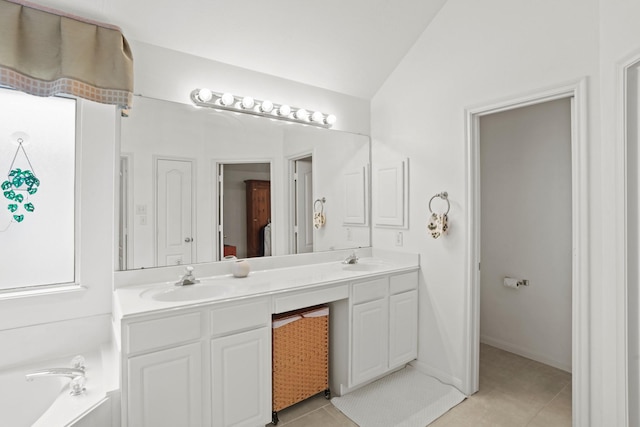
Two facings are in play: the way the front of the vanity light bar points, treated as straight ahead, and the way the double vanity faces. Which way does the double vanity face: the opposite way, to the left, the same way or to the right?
the same way

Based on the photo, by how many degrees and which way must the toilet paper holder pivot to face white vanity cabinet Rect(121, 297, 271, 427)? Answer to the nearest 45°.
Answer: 0° — it already faces it

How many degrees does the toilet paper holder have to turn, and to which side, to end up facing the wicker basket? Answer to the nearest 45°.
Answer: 0° — it already faces it

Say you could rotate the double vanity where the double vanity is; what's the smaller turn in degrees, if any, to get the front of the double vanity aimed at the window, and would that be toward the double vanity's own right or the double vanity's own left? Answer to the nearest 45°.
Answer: approximately 135° to the double vanity's own right

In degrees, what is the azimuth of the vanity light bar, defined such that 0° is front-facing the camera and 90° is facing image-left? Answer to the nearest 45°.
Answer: approximately 315°

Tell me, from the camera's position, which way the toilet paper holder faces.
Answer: facing the viewer and to the left of the viewer

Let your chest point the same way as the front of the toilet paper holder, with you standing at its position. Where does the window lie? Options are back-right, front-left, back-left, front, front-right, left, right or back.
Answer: front

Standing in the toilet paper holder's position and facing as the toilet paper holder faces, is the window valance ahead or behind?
ahead

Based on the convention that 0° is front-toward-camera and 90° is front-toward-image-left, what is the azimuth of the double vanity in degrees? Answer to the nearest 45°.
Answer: approximately 315°

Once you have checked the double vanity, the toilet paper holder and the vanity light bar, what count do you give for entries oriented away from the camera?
0

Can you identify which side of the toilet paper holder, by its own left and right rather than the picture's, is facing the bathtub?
front

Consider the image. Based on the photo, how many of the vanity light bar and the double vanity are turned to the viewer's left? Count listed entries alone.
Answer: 0

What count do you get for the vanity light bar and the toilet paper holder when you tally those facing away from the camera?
0
